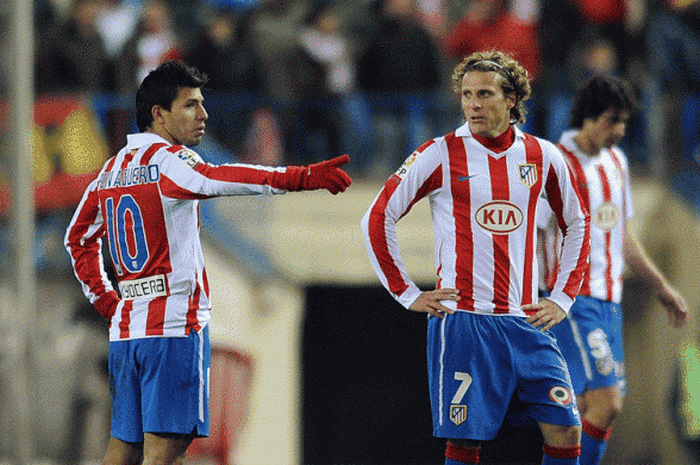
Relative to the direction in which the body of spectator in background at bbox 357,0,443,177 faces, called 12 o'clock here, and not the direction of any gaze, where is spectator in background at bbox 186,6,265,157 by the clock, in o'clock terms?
spectator in background at bbox 186,6,265,157 is roughly at 3 o'clock from spectator in background at bbox 357,0,443,177.

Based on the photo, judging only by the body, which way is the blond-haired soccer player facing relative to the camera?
toward the camera

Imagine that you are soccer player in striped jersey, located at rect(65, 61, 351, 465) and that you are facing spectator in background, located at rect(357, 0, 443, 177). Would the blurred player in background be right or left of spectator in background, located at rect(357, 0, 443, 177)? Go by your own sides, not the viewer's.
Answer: right

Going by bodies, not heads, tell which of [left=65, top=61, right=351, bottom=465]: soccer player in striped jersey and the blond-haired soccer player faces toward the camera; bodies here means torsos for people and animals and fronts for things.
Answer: the blond-haired soccer player

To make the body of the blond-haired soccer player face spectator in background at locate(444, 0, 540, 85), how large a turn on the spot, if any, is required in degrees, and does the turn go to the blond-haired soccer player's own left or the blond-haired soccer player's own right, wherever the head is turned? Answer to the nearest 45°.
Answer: approximately 180°

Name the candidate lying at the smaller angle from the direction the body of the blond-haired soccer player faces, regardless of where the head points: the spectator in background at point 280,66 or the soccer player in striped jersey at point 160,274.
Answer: the soccer player in striped jersey

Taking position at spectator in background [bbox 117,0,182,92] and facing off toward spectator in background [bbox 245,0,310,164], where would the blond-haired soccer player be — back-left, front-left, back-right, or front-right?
front-right

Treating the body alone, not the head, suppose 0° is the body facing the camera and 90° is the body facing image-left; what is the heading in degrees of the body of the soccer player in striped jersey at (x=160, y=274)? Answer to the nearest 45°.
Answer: approximately 225°

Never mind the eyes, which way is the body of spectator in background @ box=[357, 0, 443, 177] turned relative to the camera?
toward the camera

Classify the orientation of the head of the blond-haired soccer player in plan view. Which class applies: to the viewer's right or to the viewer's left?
to the viewer's left

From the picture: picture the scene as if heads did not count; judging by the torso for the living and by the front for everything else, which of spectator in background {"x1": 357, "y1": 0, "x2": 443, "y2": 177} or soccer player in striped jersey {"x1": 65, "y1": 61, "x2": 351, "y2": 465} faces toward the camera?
the spectator in background

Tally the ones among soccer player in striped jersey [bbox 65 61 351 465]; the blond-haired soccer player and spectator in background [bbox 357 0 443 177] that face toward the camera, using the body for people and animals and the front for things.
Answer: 2

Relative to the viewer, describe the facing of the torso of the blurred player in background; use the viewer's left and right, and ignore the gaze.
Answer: facing the viewer and to the right of the viewer

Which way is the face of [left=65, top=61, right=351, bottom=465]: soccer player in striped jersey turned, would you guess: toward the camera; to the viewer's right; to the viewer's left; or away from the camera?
to the viewer's right
